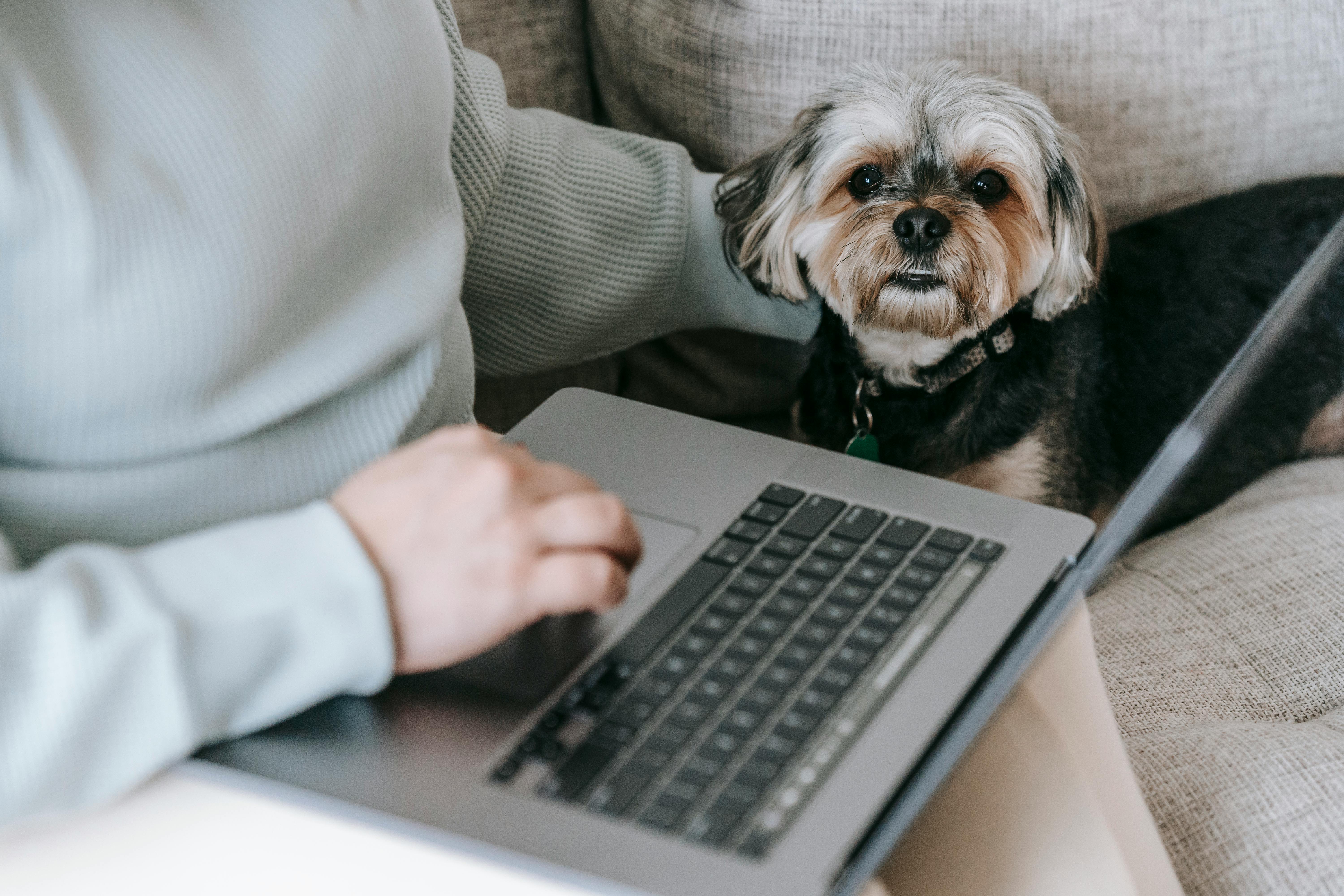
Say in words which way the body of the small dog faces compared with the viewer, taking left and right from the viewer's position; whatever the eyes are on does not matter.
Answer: facing the viewer and to the left of the viewer

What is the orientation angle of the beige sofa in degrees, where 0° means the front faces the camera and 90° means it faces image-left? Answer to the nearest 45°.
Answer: approximately 0°

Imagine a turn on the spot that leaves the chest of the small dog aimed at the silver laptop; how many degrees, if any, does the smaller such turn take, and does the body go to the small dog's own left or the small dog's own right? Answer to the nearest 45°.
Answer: approximately 45° to the small dog's own left

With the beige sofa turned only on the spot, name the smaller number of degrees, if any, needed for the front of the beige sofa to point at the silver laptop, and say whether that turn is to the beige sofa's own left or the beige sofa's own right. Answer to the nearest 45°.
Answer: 0° — it already faces it
